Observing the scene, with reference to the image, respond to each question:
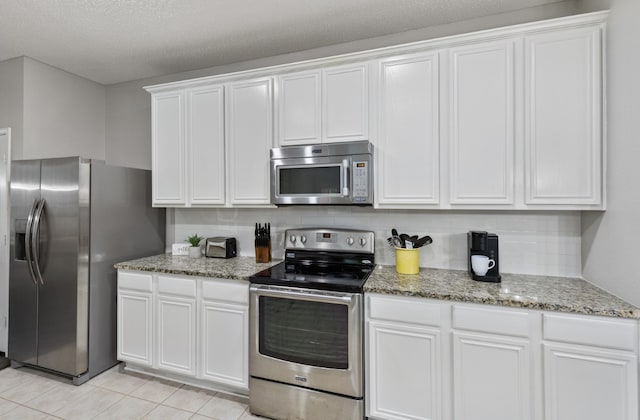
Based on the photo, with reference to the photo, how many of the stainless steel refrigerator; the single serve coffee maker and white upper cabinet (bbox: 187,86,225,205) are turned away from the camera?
0

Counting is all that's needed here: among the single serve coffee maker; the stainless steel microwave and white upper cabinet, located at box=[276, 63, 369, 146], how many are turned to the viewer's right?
0

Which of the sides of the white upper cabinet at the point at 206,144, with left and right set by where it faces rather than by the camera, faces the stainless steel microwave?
left

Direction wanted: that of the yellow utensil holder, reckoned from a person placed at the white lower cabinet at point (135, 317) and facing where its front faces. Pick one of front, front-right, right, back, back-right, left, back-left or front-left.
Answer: left

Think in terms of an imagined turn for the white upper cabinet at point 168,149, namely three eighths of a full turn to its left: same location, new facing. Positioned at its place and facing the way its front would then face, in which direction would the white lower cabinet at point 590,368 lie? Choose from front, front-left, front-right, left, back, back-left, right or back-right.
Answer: front-right

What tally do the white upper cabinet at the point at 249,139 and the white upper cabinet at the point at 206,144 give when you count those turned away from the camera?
0

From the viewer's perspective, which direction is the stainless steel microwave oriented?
toward the camera

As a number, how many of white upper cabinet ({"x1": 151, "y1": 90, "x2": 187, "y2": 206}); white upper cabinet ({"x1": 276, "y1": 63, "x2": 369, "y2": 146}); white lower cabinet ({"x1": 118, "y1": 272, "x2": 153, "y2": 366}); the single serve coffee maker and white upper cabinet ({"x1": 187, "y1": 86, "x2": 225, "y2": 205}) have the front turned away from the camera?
0

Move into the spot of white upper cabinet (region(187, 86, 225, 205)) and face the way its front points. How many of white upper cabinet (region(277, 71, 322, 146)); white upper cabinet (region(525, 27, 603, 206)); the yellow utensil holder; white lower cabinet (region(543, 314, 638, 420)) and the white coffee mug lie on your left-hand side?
5

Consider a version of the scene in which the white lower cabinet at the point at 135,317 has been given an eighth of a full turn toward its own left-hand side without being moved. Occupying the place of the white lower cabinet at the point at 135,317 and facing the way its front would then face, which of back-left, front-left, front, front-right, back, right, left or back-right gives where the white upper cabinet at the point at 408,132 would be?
front-left

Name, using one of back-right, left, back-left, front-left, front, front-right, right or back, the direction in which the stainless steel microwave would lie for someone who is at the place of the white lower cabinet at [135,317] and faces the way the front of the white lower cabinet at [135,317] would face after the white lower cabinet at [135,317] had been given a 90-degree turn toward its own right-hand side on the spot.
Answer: back

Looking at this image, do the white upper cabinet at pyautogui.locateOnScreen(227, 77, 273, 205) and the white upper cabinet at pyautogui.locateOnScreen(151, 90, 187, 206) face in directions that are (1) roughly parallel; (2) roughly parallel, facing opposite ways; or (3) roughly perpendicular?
roughly parallel

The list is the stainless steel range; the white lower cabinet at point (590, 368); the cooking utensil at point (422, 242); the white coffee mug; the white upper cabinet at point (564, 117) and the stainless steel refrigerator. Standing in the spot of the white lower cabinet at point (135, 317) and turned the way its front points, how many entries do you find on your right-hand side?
1

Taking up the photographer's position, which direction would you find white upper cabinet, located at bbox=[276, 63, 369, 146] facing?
facing the viewer and to the left of the viewer

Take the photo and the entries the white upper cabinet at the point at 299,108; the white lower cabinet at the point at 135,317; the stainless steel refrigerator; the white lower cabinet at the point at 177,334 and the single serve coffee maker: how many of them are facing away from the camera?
0

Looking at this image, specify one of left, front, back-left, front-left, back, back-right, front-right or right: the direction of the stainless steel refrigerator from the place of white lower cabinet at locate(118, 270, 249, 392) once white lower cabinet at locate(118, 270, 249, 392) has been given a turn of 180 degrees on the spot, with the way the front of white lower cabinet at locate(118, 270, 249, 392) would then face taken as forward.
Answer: left

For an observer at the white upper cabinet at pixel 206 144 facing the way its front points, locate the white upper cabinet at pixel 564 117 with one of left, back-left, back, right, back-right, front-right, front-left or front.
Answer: left

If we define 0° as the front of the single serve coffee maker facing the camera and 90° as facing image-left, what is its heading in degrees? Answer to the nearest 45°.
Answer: approximately 45°

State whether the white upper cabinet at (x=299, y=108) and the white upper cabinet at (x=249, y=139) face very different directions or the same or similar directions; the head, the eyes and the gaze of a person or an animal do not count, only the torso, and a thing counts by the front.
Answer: same or similar directions

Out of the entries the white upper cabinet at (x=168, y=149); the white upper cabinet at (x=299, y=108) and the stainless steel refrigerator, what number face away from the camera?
0
